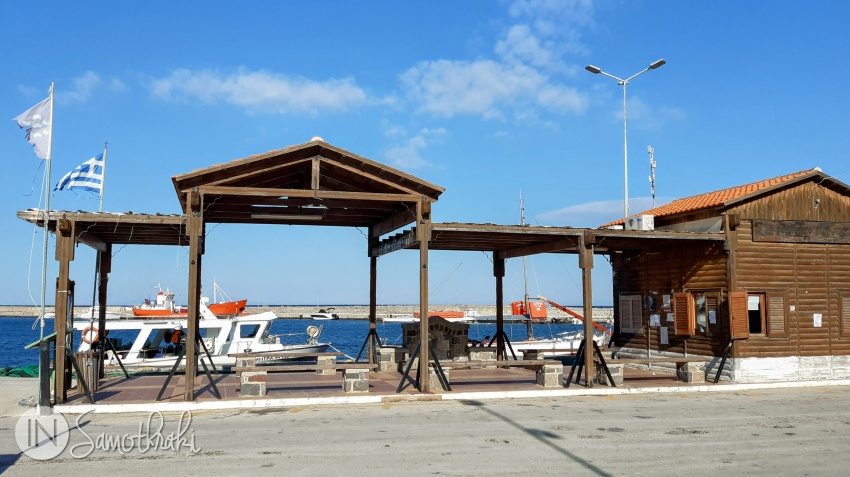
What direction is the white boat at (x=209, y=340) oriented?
to the viewer's right

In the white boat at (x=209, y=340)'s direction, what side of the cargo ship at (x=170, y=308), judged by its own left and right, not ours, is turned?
right

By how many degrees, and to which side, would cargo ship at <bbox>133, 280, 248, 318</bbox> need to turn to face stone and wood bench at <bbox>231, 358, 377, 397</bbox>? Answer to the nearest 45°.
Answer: approximately 90° to its right

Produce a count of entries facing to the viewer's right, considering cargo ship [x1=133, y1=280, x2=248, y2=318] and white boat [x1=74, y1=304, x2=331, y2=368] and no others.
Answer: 2

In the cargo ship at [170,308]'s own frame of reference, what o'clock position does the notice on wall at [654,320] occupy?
The notice on wall is roughly at 2 o'clock from the cargo ship.

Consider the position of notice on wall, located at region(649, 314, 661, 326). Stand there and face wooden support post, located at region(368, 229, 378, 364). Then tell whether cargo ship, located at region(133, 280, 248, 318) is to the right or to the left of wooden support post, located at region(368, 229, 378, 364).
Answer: right

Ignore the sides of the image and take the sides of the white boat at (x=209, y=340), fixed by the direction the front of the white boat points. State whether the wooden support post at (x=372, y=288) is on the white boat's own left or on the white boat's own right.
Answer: on the white boat's own right

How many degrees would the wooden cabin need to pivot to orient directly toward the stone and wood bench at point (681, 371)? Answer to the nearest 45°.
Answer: approximately 45° to its right

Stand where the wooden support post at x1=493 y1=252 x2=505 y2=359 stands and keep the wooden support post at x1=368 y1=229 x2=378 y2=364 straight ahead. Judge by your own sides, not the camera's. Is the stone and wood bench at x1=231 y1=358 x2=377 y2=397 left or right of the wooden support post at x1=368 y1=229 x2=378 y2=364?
left

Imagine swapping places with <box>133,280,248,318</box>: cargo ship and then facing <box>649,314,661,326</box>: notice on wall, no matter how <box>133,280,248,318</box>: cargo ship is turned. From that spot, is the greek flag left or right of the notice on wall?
right

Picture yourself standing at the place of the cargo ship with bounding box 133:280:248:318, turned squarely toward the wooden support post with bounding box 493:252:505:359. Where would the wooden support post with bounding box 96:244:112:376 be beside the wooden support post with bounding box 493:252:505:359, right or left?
right

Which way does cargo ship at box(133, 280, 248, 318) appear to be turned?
to the viewer's right
